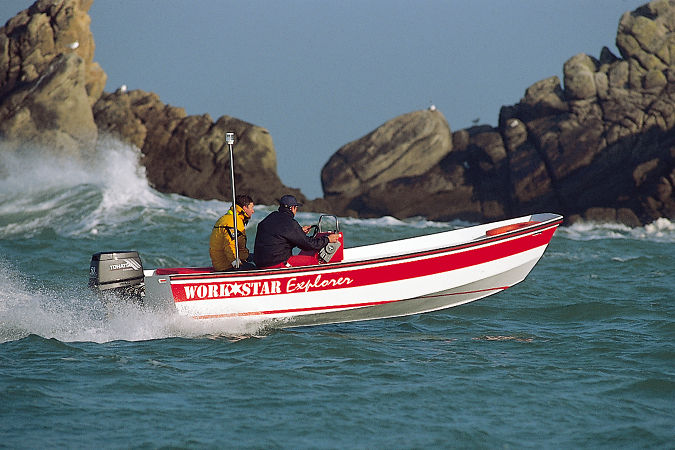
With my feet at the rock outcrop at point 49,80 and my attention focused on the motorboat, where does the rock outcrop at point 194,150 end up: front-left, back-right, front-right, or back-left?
front-left

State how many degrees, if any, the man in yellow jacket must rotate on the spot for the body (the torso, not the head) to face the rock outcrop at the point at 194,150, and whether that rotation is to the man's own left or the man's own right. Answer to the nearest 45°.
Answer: approximately 90° to the man's own left

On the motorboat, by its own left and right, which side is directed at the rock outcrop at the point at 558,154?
left

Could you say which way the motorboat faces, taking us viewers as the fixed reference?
facing to the right of the viewer

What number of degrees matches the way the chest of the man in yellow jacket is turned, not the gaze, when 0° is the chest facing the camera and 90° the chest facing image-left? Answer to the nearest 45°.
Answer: approximately 270°

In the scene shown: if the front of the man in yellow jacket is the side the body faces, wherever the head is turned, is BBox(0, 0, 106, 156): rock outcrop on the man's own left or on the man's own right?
on the man's own left

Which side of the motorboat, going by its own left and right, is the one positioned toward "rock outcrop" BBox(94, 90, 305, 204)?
left

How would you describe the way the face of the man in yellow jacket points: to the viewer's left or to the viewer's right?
to the viewer's right
